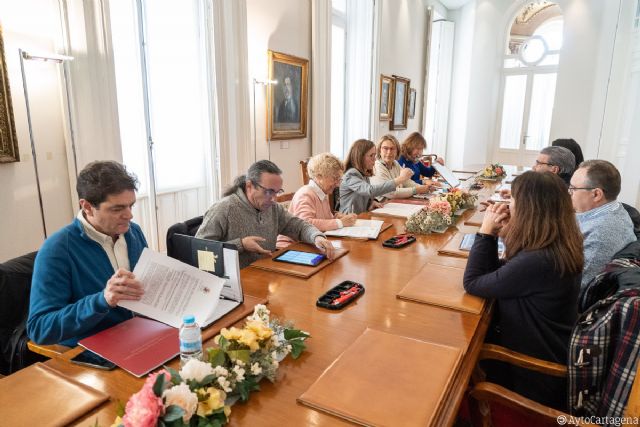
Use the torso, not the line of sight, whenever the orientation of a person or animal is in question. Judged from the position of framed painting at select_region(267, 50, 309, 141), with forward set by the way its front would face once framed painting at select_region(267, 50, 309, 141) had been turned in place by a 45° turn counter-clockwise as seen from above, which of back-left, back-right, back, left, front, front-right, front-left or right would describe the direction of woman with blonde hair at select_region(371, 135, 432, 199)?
front-right

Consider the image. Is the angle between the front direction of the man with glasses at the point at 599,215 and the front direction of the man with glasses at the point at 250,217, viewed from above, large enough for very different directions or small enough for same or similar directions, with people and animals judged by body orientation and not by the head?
very different directions

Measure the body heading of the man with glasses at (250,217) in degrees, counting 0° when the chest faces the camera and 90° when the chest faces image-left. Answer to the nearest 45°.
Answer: approximately 315°

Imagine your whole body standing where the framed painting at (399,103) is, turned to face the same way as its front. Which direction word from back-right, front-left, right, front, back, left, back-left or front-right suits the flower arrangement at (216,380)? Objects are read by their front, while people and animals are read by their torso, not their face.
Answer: front-right

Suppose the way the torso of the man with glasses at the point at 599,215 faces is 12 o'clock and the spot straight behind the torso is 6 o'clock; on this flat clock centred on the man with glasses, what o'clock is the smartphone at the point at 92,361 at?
The smartphone is roughly at 10 o'clock from the man with glasses.

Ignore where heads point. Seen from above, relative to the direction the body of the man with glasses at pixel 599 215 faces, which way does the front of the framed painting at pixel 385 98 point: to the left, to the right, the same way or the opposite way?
the opposite way

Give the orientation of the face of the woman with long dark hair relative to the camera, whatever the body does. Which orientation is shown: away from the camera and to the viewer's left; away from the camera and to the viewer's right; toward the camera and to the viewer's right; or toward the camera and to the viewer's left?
away from the camera and to the viewer's left

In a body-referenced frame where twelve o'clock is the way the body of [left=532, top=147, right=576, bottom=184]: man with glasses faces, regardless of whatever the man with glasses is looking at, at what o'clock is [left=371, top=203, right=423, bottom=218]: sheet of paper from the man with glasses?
The sheet of paper is roughly at 11 o'clock from the man with glasses.

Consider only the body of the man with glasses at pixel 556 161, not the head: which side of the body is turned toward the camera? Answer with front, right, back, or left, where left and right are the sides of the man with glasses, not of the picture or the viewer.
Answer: left

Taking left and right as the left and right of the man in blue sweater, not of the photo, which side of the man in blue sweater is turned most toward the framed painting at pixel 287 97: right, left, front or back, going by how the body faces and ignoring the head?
left

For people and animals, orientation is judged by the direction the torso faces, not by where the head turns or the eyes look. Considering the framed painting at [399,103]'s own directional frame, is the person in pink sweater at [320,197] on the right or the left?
on its right

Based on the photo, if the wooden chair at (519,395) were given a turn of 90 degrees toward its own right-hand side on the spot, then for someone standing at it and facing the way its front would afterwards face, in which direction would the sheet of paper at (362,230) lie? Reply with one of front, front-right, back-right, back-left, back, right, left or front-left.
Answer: left

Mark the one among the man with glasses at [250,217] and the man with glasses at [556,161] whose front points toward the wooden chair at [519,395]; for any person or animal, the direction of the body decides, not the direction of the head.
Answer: the man with glasses at [250,217]

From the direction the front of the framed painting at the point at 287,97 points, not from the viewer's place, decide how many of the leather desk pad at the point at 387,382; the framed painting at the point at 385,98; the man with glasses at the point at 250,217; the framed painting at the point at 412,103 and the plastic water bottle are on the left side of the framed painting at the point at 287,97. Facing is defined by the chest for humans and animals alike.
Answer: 2

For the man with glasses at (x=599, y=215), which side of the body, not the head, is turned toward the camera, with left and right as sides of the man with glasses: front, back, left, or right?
left

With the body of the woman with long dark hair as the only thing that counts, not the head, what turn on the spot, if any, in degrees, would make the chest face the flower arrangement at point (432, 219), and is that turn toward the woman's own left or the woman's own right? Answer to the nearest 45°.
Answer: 0° — they already face it

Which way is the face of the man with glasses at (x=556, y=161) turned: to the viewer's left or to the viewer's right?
to the viewer's left

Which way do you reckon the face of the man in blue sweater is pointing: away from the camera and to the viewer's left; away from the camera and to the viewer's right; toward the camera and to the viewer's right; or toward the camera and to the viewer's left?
toward the camera and to the viewer's right
